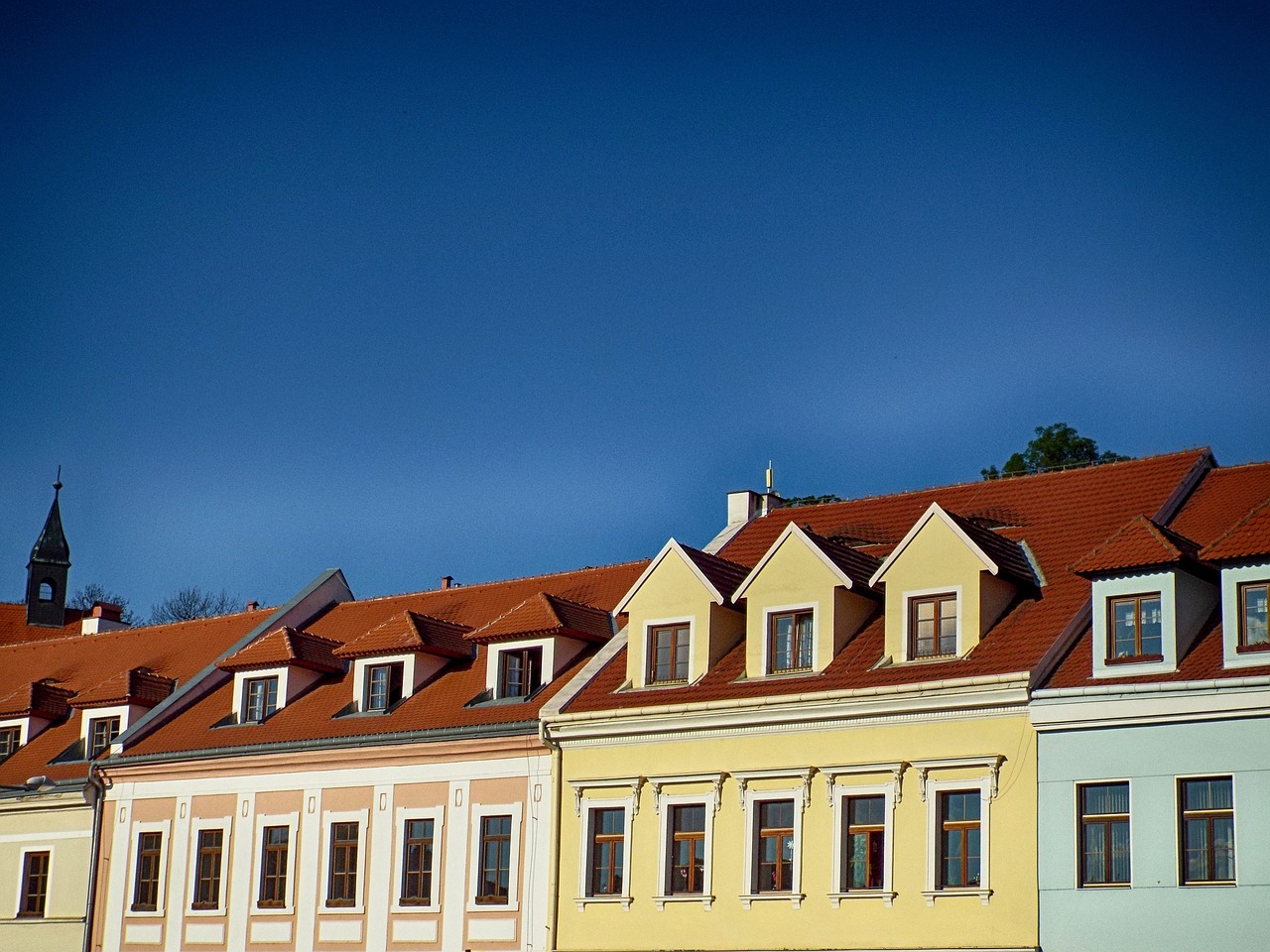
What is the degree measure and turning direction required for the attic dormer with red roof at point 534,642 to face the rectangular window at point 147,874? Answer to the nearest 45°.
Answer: approximately 90° to its right

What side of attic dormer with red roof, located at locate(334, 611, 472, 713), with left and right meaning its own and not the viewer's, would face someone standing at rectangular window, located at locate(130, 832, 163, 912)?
right
